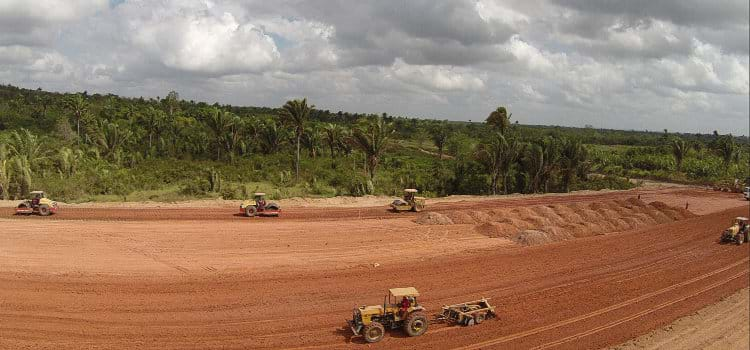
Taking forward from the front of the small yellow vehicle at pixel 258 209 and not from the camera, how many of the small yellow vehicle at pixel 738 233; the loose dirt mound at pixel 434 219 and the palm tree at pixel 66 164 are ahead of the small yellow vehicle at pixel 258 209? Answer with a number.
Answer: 2

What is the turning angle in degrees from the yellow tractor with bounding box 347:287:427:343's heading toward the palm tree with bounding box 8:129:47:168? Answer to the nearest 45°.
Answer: approximately 90° to its right

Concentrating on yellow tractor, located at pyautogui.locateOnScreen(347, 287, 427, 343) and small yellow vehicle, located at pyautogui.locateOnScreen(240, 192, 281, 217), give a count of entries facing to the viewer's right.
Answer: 1

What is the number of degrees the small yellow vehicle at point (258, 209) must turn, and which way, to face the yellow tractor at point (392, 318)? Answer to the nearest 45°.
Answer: approximately 90° to its right

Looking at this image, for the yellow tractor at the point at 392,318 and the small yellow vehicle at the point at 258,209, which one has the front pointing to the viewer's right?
the small yellow vehicle

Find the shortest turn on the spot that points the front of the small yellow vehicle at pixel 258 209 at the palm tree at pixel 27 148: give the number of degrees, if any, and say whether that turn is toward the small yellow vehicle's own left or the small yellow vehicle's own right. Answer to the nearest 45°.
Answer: approximately 135° to the small yellow vehicle's own left

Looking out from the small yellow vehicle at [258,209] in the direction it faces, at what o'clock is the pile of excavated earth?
The pile of excavated earth is roughly at 12 o'clock from the small yellow vehicle.

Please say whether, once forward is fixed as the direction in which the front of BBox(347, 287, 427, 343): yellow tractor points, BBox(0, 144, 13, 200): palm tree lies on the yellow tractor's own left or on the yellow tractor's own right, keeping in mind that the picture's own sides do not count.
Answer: on the yellow tractor's own right

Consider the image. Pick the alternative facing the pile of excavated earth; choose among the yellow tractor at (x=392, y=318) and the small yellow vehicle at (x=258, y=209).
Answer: the small yellow vehicle

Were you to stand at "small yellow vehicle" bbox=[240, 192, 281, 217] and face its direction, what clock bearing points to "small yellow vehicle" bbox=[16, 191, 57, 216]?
"small yellow vehicle" bbox=[16, 191, 57, 216] is roughly at 6 o'clock from "small yellow vehicle" bbox=[240, 192, 281, 217].

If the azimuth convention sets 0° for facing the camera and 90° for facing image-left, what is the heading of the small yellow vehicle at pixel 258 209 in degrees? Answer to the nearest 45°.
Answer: approximately 270°

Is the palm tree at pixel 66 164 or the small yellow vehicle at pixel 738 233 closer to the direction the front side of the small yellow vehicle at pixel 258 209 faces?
the small yellow vehicle
